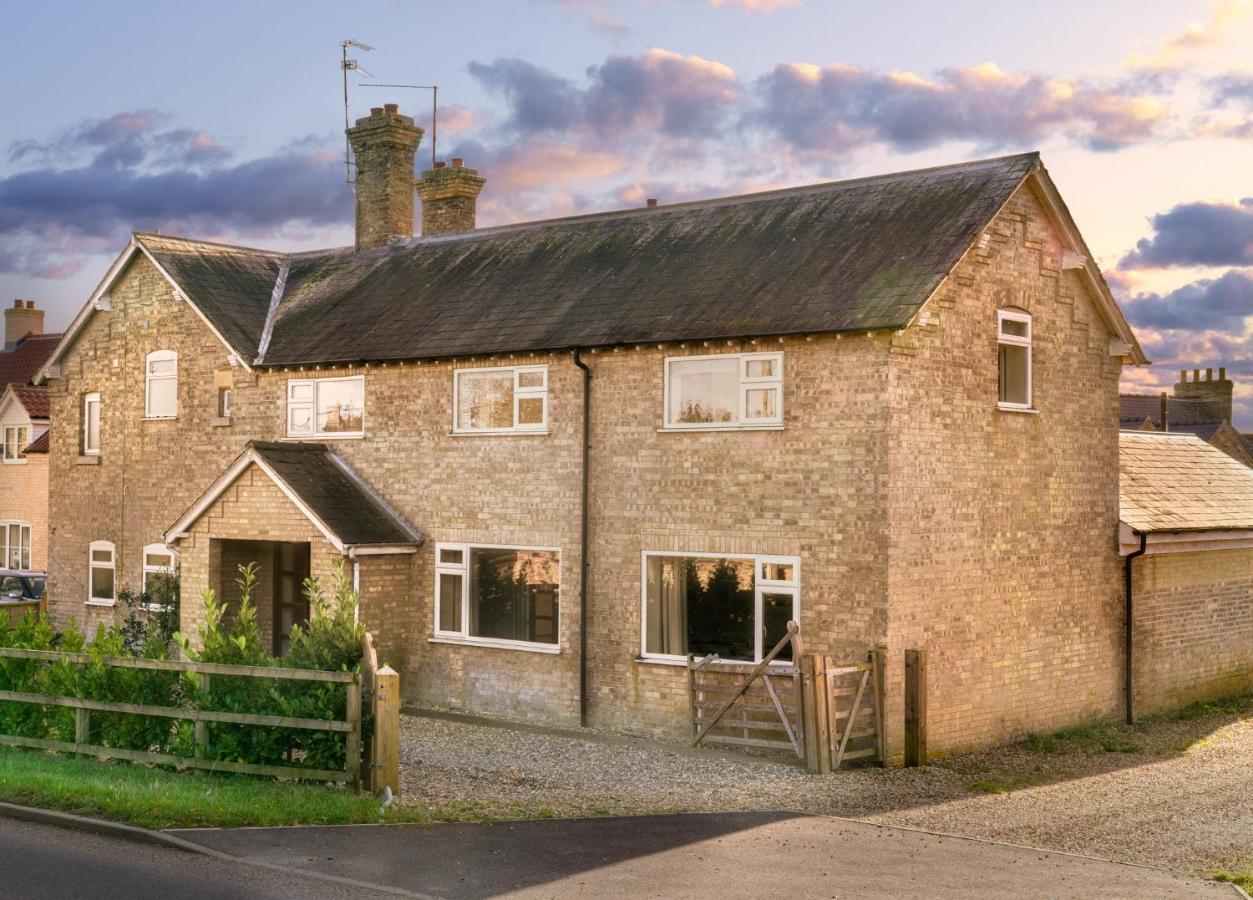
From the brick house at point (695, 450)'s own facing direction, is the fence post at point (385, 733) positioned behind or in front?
in front

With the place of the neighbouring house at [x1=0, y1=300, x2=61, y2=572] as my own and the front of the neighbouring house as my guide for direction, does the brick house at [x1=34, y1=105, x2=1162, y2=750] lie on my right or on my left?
on my left

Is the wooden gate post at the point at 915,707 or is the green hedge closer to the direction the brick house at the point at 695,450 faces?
the green hedge

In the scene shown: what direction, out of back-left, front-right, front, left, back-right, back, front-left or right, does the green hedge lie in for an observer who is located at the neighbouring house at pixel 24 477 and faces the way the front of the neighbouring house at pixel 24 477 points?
front-left

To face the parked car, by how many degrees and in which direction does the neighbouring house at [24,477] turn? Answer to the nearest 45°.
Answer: approximately 45° to its left

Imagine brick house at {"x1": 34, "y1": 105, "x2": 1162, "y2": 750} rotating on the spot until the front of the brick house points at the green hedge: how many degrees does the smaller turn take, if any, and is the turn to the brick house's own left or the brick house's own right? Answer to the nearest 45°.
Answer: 0° — it already faces it

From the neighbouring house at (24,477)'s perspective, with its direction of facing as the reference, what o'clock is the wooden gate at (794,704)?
The wooden gate is roughly at 10 o'clock from the neighbouring house.

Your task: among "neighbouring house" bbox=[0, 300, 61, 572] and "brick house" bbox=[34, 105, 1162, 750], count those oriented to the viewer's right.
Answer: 0

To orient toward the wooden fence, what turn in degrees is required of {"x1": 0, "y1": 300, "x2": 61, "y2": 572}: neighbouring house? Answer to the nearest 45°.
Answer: approximately 45° to its left

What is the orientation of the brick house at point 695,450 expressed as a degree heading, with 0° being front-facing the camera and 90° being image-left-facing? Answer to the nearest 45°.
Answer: approximately 45°

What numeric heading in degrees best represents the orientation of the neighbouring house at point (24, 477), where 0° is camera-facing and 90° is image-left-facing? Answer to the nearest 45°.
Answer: approximately 45°

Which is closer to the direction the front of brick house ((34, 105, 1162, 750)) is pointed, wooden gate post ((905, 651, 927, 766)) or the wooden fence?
the wooden fence
